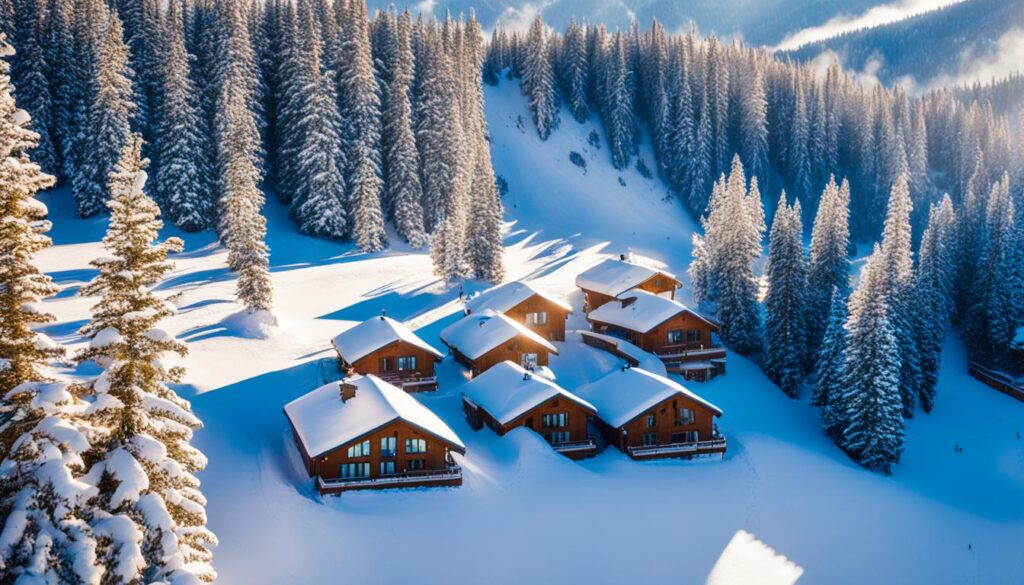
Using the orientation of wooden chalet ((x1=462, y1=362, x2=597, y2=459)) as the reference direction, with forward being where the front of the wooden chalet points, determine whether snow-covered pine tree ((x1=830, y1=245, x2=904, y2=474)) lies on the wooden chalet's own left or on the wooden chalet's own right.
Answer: on the wooden chalet's own left

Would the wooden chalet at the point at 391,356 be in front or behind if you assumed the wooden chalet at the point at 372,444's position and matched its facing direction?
behind

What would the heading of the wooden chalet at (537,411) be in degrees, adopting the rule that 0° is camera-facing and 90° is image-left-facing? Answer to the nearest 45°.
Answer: approximately 315°

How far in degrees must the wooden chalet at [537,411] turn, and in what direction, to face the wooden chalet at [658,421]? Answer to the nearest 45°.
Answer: approximately 45° to its left

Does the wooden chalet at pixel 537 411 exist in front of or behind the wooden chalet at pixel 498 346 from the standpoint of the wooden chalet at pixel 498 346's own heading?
in front

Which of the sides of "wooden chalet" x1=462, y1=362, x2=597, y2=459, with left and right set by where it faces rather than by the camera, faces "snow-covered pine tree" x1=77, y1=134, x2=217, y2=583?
right

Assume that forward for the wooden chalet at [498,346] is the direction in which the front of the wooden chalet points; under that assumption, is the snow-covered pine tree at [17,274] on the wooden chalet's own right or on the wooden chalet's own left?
on the wooden chalet's own right

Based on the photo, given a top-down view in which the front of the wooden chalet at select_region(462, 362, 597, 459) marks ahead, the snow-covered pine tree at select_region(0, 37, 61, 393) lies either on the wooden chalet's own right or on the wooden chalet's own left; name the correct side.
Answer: on the wooden chalet's own right

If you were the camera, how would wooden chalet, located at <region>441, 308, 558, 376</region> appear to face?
facing the viewer and to the right of the viewer

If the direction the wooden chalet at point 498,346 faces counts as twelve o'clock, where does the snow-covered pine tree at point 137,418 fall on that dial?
The snow-covered pine tree is roughly at 2 o'clock from the wooden chalet.
